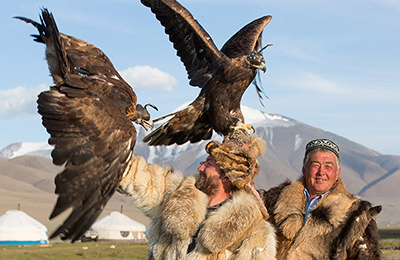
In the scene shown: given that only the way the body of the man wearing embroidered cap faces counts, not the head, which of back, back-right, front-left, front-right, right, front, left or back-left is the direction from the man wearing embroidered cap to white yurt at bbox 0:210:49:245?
back-right

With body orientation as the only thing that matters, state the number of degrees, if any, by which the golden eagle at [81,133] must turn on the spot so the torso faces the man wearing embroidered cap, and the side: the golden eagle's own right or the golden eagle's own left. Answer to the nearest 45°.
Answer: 0° — it already faces them

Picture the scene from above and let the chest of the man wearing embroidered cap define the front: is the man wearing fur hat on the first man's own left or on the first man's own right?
on the first man's own right

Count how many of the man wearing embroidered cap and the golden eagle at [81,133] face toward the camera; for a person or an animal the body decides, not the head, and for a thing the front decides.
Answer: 1

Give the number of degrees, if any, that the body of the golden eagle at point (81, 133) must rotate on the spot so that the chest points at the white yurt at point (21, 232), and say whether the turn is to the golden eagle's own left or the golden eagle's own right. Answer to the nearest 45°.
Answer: approximately 90° to the golden eagle's own left

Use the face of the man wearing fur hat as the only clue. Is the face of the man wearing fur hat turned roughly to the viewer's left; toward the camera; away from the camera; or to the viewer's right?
to the viewer's left

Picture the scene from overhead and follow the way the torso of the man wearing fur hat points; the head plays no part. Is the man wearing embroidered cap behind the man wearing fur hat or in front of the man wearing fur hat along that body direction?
behind

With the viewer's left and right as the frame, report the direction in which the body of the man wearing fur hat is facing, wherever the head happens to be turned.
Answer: facing the viewer and to the left of the viewer

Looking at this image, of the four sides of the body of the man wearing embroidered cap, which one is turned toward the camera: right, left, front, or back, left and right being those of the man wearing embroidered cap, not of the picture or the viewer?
front

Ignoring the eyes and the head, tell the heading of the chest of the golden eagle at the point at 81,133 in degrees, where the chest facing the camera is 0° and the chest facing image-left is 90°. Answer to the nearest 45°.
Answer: approximately 270°

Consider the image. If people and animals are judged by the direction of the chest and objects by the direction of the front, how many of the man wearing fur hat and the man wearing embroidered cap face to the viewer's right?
0
